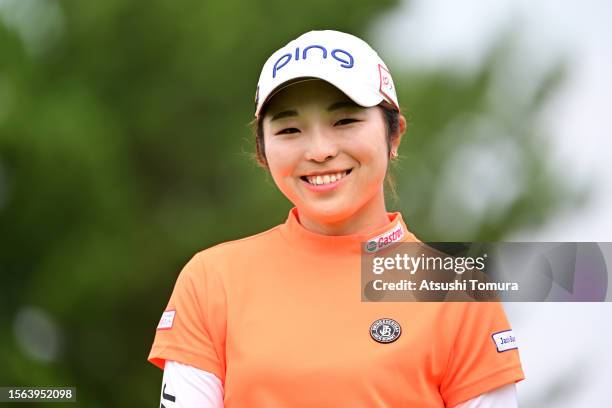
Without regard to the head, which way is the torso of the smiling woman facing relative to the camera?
toward the camera
